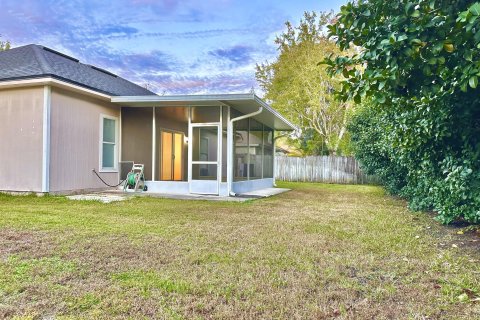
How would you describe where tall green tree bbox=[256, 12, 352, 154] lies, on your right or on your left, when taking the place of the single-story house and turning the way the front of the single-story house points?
on your right

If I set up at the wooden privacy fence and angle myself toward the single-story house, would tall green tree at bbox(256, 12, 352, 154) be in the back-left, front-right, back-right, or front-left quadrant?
back-right

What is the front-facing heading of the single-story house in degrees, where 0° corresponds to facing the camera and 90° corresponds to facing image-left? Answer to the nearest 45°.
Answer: approximately 135°

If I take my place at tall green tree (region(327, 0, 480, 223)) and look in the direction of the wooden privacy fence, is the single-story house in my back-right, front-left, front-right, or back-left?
front-left

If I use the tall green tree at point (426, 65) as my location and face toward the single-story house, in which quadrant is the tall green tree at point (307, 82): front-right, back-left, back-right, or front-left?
front-right
